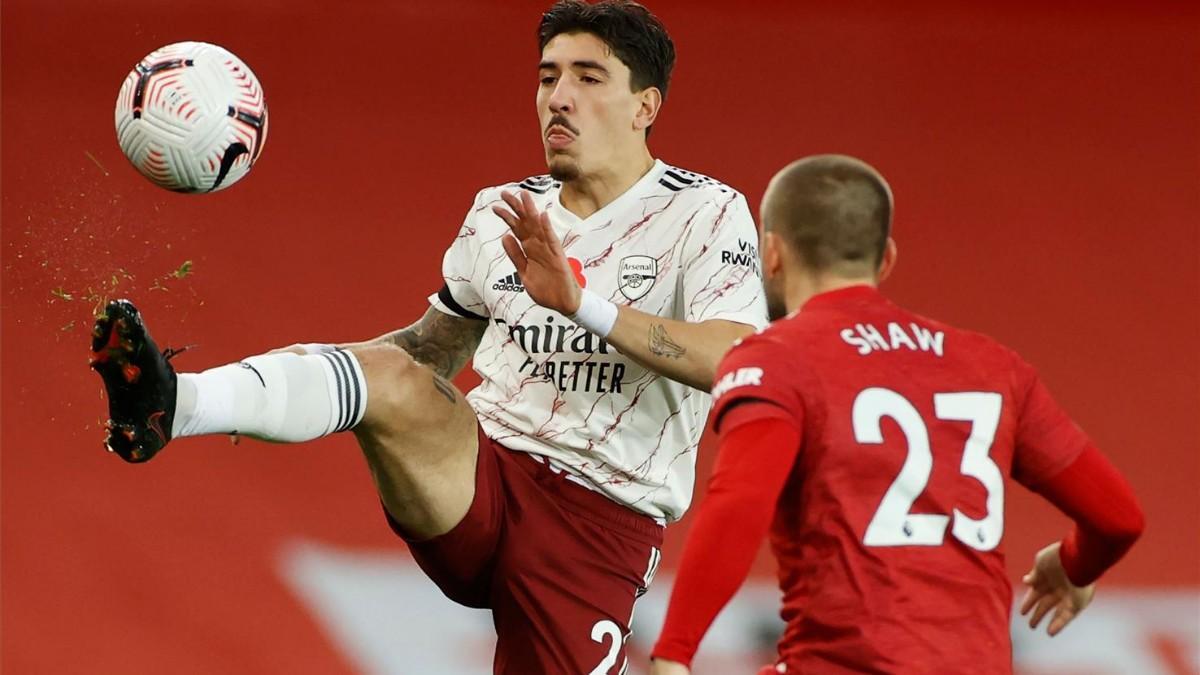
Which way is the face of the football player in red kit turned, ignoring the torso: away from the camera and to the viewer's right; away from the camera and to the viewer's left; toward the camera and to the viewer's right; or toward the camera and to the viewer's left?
away from the camera and to the viewer's left

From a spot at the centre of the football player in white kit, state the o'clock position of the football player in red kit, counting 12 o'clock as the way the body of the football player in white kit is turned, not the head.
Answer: The football player in red kit is roughly at 10 o'clock from the football player in white kit.

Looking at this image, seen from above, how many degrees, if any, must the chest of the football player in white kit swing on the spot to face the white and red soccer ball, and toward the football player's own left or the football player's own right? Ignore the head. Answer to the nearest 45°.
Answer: approximately 45° to the football player's own right

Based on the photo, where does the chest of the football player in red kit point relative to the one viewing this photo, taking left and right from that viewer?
facing away from the viewer and to the left of the viewer

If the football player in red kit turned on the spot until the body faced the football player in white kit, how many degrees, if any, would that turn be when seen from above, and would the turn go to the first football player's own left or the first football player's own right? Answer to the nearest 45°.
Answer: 0° — they already face them
